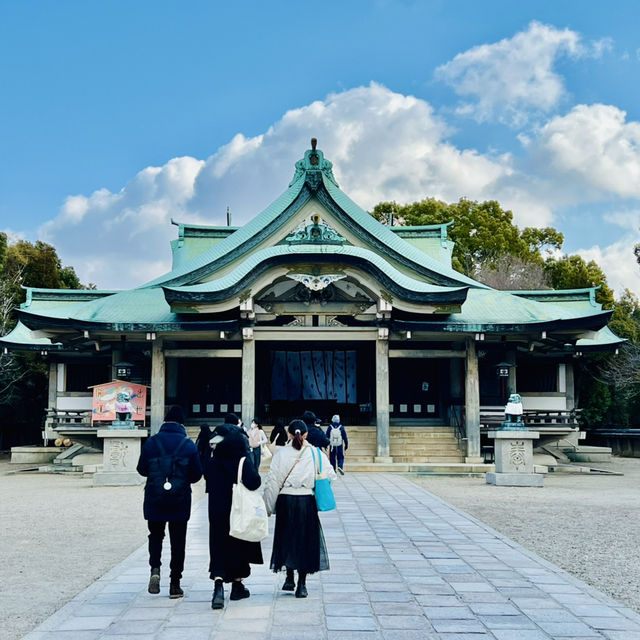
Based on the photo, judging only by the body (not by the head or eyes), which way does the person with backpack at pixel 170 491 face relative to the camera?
away from the camera

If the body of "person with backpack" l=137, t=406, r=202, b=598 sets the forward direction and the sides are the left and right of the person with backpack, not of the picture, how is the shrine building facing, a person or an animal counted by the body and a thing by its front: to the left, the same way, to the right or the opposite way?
the opposite way

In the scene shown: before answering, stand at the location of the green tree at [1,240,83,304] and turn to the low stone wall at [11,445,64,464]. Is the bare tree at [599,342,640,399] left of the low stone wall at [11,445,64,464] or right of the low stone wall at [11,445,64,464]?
left

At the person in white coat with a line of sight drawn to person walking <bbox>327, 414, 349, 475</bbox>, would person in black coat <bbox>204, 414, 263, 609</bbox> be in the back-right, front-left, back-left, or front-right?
back-left

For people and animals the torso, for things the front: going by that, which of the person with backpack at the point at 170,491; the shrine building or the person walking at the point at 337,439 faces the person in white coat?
the shrine building

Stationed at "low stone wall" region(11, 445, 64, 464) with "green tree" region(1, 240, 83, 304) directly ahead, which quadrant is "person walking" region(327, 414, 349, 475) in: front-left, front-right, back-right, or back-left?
back-right

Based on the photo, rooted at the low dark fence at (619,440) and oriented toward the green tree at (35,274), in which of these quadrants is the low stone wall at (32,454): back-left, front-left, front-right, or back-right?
front-left

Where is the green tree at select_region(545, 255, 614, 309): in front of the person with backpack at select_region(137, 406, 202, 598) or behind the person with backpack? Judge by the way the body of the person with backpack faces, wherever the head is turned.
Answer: in front

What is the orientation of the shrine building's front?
toward the camera

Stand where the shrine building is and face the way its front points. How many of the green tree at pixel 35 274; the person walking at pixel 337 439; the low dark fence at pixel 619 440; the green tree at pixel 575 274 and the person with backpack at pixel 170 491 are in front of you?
2

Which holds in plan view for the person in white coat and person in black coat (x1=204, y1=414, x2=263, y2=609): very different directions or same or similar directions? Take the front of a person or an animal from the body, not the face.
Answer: same or similar directions

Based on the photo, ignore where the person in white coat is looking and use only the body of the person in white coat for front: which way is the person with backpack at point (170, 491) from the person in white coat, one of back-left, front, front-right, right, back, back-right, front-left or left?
left

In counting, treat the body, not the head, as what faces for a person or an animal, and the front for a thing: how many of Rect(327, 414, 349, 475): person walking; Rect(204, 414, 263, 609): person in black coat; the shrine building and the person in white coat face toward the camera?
1

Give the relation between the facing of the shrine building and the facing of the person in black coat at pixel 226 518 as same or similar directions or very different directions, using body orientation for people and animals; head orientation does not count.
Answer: very different directions

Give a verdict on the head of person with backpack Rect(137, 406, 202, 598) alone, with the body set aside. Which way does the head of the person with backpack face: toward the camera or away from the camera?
away from the camera

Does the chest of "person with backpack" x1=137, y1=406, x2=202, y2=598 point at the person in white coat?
no

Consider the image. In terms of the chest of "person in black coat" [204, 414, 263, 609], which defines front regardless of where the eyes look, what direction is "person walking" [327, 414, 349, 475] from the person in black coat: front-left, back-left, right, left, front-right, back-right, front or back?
front

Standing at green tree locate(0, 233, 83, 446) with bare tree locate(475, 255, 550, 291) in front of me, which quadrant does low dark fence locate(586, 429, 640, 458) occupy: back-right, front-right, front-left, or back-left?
front-right

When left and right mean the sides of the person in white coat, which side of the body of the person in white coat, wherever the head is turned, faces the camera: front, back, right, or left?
back

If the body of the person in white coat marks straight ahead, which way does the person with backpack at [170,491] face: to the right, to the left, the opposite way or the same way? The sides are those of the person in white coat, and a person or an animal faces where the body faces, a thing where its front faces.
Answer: the same way

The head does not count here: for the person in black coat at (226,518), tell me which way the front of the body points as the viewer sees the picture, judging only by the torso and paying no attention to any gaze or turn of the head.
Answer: away from the camera

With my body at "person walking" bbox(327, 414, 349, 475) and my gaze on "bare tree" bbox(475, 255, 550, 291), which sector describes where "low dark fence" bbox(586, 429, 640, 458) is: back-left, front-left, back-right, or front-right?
front-right

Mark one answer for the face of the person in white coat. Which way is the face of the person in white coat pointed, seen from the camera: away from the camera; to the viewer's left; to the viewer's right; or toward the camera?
away from the camera

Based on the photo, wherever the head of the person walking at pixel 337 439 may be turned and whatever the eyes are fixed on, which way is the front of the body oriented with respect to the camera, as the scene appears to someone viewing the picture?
away from the camera

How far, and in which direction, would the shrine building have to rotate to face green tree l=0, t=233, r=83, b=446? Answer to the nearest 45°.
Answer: approximately 135° to its right
